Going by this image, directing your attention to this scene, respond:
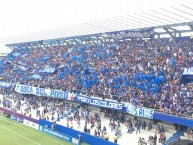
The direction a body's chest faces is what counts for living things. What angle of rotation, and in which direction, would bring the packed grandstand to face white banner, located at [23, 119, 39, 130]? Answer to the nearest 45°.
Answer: approximately 45° to their right

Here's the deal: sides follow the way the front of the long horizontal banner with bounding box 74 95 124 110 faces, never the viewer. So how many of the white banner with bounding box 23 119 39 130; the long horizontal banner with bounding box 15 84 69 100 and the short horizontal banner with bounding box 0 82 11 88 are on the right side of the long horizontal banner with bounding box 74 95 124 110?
3

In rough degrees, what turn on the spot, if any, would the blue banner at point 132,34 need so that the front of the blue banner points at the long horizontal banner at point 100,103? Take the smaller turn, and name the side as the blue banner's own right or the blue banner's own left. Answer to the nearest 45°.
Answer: approximately 45° to the blue banner's own left

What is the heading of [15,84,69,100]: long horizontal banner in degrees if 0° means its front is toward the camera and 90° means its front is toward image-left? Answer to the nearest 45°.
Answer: approximately 45°

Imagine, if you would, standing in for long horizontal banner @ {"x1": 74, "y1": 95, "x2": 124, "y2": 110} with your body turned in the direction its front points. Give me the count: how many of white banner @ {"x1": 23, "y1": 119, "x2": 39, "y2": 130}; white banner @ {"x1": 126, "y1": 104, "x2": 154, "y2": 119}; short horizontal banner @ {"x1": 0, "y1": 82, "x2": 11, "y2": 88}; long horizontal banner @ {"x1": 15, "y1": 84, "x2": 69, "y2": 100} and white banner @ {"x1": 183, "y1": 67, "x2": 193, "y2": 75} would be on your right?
3

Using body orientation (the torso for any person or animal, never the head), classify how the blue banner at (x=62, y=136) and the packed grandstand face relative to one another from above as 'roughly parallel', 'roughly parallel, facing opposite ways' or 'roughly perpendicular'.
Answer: roughly parallel

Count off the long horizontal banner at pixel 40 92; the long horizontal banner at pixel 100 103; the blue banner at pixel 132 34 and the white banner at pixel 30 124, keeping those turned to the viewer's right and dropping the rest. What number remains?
0

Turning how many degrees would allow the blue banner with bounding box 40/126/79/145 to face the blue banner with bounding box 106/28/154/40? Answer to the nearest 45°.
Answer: approximately 180°

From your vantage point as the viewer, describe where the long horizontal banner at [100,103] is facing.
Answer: facing the viewer and to the left of the viewer

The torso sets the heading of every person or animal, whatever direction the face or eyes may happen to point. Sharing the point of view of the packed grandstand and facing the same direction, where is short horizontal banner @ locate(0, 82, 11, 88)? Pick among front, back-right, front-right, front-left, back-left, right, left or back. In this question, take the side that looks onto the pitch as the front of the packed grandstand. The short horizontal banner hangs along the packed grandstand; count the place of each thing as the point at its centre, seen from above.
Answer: right

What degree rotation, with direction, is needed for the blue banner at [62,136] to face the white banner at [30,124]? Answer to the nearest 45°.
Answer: approximately 90° to its right

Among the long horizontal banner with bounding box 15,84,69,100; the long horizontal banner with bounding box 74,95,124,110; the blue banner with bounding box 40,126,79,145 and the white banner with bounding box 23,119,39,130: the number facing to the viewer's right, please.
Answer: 0

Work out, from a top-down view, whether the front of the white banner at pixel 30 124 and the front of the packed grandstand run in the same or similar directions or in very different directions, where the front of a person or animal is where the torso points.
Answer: same or similar directions

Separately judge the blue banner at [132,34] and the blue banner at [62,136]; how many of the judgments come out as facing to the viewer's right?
0

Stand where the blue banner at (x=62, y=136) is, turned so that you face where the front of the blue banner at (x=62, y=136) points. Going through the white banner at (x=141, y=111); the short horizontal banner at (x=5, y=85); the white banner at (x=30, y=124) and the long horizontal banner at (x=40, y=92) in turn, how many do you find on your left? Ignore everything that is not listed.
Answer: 1
